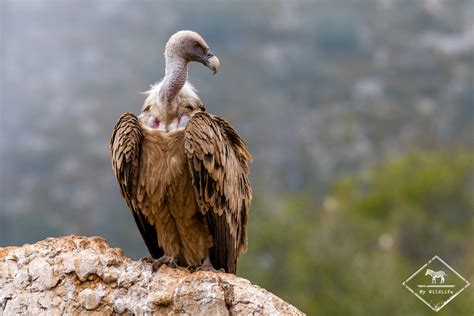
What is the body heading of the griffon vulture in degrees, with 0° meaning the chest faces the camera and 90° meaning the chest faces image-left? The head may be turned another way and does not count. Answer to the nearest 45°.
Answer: approximately 0°
